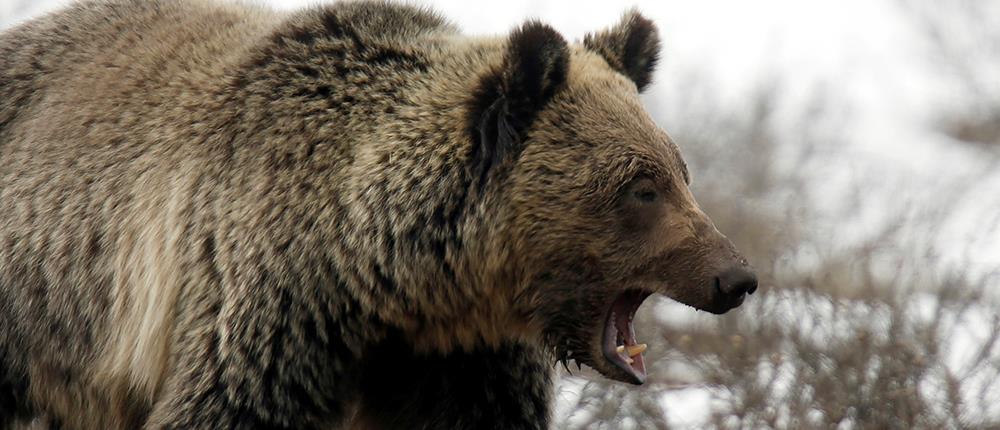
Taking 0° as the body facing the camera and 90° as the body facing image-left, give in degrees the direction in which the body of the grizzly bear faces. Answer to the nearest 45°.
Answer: approximately 270°
